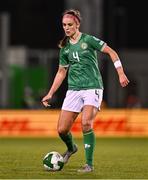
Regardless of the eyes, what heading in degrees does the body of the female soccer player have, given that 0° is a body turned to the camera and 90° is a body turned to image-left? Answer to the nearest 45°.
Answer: approximately 45°

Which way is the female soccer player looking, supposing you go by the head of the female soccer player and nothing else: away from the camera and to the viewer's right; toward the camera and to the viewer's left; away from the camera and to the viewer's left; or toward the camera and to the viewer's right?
toward the camera and to the viewer's left
